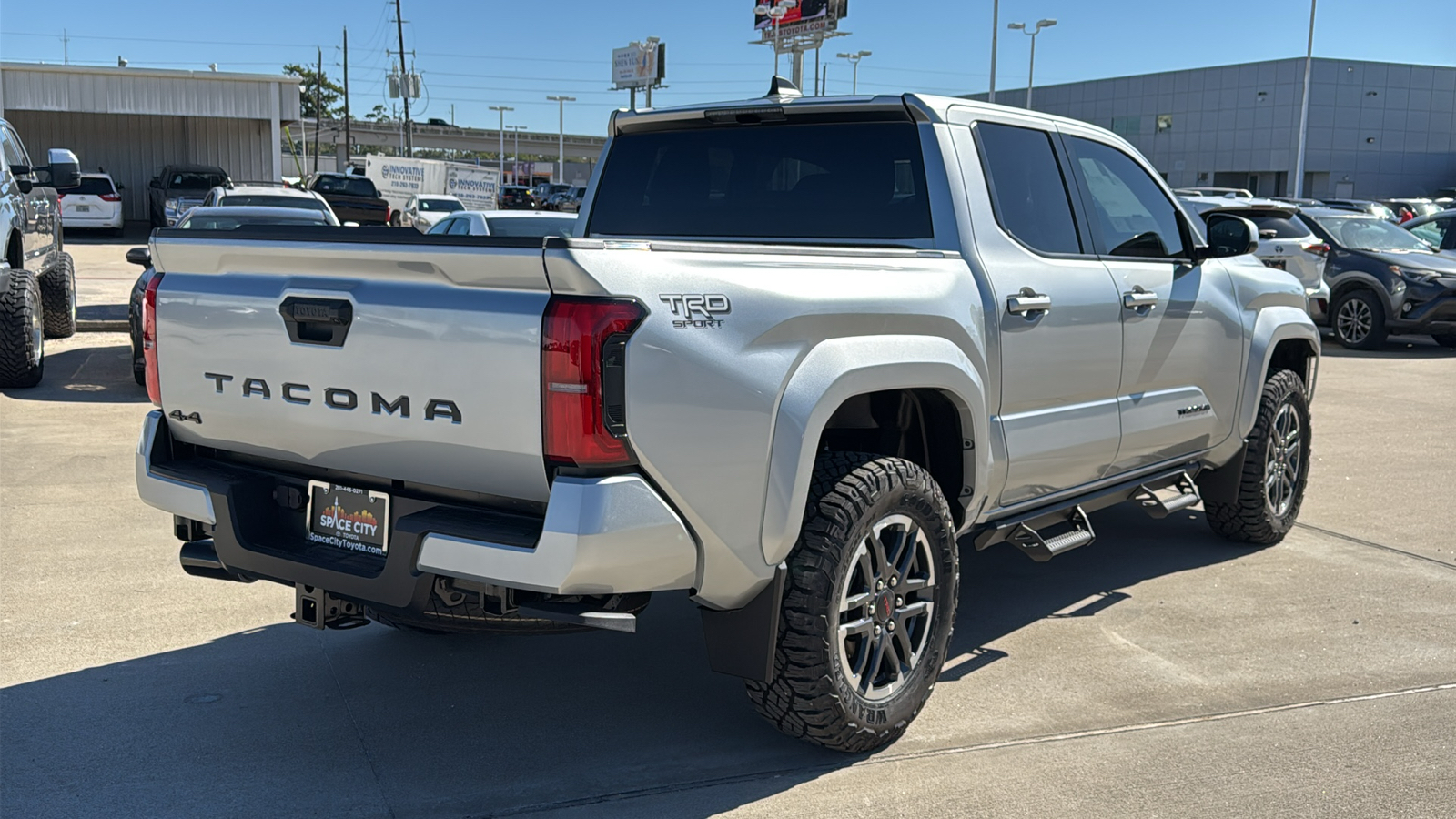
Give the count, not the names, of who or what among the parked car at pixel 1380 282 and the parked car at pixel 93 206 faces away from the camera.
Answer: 1

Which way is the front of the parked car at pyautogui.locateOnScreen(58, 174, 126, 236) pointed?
away from the camera

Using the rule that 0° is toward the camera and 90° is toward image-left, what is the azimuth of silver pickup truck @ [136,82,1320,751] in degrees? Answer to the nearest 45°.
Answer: approximately 225°

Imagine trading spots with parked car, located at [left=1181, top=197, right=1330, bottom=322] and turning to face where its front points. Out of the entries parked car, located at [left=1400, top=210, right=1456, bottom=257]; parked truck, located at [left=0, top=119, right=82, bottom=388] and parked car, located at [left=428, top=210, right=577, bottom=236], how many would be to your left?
2

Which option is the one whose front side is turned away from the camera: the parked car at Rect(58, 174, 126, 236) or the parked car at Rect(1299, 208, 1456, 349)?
the parked car at Rect(58, 174, 126, 236)

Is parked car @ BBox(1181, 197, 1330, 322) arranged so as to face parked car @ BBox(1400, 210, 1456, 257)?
no

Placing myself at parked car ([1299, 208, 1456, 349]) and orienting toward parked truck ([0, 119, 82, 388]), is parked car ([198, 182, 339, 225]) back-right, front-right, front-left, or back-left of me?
front-right

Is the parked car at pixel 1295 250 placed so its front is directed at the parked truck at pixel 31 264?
no

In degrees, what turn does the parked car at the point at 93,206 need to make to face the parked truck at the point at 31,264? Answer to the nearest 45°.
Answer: approximately 180°
